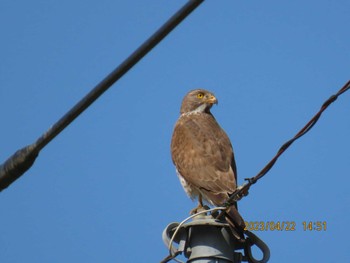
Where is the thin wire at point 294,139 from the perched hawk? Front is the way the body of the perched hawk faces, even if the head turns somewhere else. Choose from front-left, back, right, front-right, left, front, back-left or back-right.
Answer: back-left
